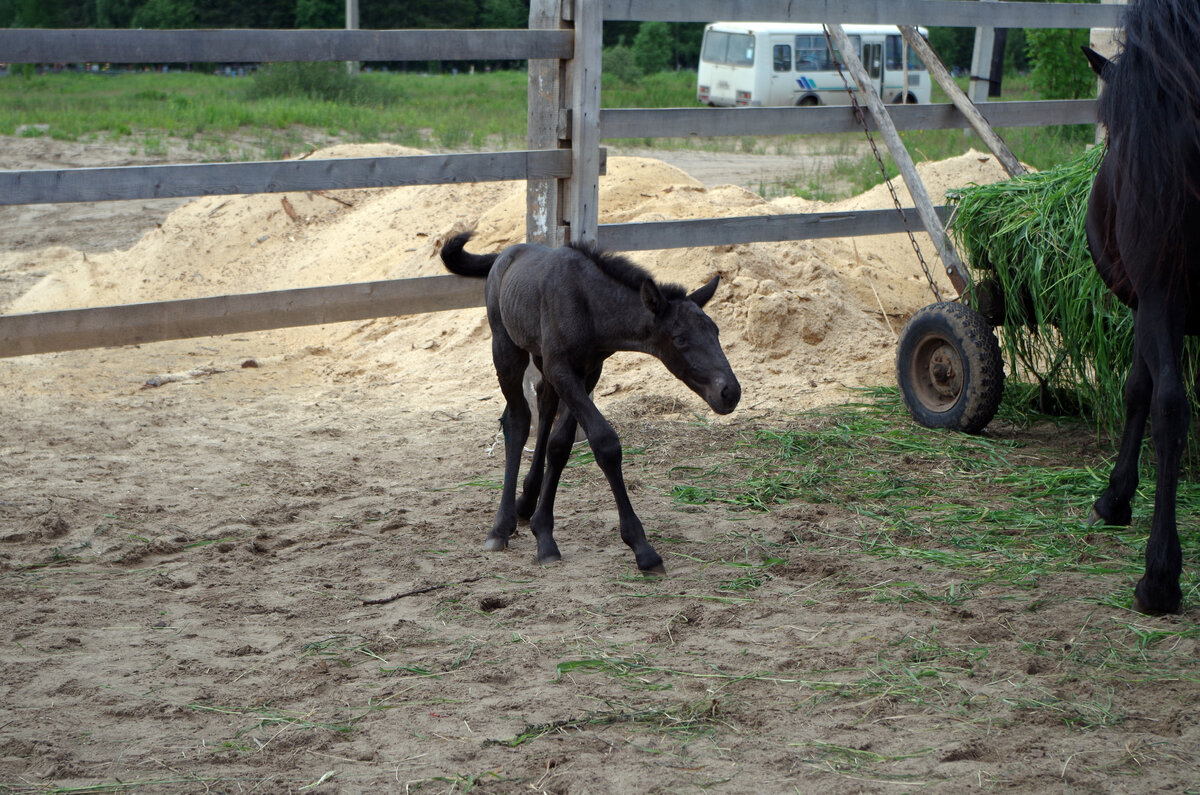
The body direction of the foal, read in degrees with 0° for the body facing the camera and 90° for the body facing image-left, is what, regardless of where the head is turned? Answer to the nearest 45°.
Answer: approximately 315°

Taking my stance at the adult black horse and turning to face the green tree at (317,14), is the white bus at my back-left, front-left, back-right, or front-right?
front-right

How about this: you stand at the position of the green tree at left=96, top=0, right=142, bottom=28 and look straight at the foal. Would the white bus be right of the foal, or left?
left

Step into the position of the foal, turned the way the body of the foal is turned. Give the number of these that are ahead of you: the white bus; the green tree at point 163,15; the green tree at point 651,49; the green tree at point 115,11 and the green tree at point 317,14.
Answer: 0

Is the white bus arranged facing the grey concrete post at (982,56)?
no

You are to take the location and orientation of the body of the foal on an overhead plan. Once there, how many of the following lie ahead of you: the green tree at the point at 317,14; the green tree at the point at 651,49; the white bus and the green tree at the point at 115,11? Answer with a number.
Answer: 0

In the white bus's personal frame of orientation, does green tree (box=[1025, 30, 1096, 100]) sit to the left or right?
on its right

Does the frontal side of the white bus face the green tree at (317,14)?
no

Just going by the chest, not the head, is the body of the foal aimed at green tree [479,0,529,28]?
no
